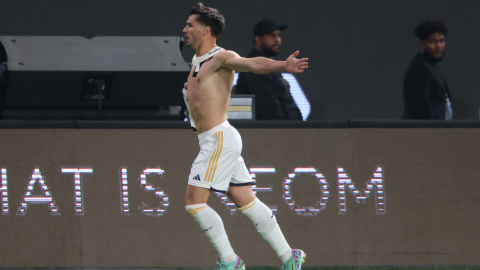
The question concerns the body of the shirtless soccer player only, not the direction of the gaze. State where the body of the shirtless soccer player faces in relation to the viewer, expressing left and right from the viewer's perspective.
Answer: facing to the left of the viewer

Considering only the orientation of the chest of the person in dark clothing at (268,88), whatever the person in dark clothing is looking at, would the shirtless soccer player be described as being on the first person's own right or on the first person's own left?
on the first person's own right

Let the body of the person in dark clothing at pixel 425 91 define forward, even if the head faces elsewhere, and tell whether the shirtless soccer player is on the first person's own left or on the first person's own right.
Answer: on the first person's own right

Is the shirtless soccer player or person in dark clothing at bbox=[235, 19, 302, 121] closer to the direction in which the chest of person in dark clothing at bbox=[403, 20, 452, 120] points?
the shirtless soccer player

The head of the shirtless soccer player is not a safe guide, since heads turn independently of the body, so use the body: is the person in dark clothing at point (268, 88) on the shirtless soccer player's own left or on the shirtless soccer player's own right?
on the shirtless soccer player's own right

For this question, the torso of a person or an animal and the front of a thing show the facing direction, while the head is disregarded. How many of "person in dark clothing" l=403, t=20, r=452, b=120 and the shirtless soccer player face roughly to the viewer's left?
1

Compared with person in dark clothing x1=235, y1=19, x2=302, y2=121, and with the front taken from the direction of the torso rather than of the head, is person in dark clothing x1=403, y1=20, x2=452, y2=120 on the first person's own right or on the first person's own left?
on the first person's own left

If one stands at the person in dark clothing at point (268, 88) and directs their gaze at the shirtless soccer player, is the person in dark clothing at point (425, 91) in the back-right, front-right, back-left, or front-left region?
back-left

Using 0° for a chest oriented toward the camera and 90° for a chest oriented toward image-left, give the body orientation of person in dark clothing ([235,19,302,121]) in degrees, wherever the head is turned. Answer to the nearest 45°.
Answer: approximately 315°

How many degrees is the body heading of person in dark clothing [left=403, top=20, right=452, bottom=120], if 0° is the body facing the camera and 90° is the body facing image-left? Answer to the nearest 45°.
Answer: approximately 315°

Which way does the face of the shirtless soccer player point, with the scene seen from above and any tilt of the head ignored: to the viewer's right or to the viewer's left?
to the viewer's left

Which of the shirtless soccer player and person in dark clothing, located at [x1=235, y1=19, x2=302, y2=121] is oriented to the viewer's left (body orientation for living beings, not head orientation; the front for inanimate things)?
the shirtless soccer player
